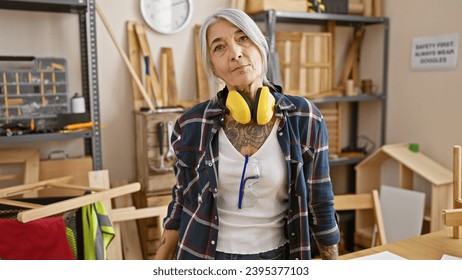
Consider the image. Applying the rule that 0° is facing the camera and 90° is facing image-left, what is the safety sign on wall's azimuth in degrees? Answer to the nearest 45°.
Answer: approximately 45°

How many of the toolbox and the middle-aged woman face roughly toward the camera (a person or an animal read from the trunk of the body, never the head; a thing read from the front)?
2

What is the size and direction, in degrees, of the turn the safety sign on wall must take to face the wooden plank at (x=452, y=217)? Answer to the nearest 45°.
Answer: approximately 45° to its left

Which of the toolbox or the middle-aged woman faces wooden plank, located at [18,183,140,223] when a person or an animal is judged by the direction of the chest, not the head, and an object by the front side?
the toolbox

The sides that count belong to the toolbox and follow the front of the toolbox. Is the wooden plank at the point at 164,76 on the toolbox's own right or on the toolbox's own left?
on the toolbox's own left

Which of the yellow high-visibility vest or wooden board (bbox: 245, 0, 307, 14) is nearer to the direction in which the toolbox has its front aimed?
the yellow high-visibility vest

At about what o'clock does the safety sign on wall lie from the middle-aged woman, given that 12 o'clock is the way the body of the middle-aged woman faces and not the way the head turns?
The safety sign on wall is roughly at 7 o'clock from the middle-aged woman.

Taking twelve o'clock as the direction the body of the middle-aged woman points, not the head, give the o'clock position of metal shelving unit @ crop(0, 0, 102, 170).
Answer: The metal shelving unit is roughly at 5 o'clock from the middle-aged woman.

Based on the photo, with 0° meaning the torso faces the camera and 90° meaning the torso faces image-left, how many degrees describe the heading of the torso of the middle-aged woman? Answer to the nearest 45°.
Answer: approximately 0°

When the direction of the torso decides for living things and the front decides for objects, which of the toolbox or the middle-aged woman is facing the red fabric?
the toolbox

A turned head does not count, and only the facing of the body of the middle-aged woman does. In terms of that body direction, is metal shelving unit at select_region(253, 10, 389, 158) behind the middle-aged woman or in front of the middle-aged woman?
behind

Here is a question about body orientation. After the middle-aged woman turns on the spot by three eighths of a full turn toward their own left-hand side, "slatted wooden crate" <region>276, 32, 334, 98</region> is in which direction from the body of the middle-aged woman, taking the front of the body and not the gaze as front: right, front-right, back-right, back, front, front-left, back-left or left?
front-left
